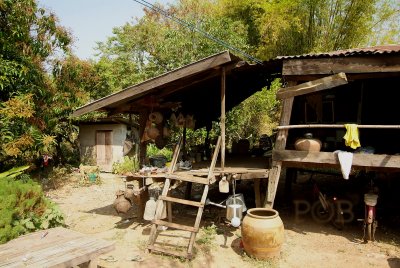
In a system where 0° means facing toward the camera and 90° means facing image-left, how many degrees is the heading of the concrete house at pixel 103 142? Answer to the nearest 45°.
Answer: approximately 0°

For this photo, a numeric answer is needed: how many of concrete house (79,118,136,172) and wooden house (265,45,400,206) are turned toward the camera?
2

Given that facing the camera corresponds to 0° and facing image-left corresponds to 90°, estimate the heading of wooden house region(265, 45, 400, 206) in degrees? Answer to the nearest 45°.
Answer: approximately 0°

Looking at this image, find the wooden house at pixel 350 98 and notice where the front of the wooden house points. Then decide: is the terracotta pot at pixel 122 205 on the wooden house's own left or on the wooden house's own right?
on the wooden house's own right

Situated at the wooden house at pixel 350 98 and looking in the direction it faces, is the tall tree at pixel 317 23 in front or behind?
behind

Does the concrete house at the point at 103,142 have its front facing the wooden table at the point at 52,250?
yes

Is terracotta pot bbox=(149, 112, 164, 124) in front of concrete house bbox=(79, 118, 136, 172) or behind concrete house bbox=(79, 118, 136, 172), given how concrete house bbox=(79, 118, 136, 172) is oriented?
in front

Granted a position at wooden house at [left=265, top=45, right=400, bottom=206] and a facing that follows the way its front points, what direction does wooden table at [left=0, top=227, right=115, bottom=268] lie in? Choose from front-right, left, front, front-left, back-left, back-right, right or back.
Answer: front-right
